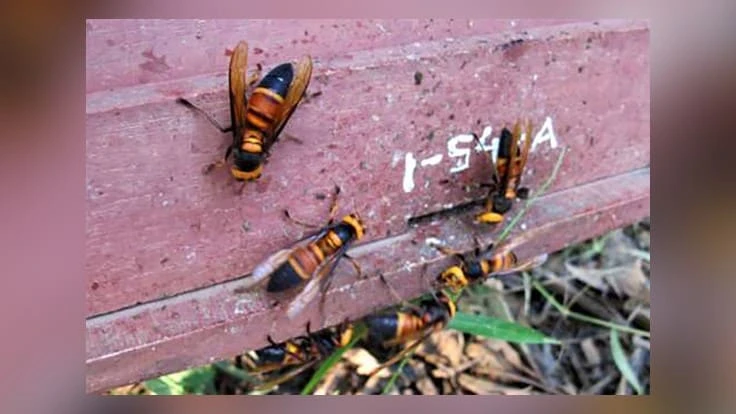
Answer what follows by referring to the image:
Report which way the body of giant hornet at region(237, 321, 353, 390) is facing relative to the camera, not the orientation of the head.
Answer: to the viewer's right

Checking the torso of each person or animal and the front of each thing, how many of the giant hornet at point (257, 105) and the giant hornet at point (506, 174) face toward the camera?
2

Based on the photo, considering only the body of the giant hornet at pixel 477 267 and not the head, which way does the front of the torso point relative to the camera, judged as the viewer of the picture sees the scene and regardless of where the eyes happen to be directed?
to the viewer's left

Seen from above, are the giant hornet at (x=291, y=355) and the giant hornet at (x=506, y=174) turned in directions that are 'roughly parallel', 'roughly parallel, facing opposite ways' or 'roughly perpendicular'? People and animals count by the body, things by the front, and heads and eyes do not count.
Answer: roughly perpendicular

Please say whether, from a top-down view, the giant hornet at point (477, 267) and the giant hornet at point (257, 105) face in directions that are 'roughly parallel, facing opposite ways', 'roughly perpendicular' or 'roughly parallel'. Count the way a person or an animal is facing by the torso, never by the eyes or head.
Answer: roughly perpendicular

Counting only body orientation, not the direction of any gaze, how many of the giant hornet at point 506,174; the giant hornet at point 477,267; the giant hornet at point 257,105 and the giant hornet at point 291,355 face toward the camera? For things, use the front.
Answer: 2

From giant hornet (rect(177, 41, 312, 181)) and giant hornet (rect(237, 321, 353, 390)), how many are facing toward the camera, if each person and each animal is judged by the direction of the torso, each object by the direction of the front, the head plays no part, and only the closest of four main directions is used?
1

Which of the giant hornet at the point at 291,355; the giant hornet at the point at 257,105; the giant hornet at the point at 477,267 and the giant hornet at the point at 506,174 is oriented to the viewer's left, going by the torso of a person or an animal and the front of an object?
the giant hornet at the point at 477,267
